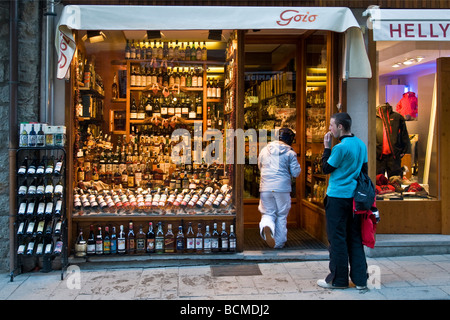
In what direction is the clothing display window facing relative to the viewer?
toward the camera

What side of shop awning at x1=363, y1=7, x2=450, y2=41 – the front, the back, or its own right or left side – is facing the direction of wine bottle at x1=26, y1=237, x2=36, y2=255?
right

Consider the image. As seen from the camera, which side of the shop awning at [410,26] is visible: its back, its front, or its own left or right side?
front

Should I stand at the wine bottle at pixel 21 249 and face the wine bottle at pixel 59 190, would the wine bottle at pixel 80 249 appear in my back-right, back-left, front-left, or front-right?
front-left

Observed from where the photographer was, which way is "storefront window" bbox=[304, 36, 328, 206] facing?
facing the viewer and to the left of the viewer

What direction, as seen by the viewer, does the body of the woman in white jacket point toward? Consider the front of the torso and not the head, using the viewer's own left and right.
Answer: facing away from the viewer and to the right of the viewer

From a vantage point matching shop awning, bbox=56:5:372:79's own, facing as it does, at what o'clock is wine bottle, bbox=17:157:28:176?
The wine bottle is roughly at 3 o'clock from the shop awning.

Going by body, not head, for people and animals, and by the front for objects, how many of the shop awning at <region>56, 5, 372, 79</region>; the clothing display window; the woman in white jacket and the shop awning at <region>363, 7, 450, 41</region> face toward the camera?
3

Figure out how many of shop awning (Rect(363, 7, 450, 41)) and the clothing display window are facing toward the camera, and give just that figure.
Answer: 2

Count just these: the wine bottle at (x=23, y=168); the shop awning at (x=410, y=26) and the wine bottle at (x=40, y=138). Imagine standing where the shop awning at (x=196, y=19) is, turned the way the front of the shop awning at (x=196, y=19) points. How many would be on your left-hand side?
1
